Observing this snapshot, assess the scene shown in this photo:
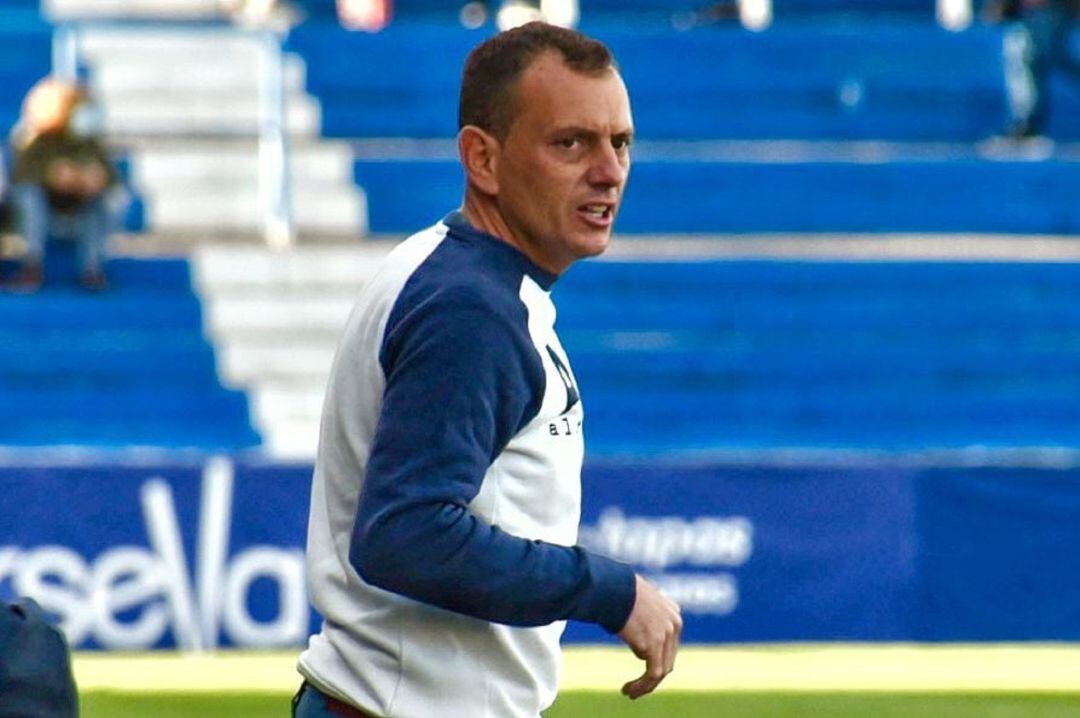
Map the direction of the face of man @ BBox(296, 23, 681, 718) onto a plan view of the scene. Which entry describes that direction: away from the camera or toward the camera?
toward the camera

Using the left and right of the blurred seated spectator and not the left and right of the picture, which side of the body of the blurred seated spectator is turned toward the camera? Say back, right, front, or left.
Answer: front

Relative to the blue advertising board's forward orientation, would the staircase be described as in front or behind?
behind

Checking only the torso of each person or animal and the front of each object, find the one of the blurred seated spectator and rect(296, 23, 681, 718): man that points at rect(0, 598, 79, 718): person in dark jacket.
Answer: the blurred seated spectator

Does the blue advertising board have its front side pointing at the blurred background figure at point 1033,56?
no

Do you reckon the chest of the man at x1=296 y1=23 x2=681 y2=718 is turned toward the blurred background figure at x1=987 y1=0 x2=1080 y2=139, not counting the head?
no

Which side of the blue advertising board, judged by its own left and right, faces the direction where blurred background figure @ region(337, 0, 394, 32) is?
back

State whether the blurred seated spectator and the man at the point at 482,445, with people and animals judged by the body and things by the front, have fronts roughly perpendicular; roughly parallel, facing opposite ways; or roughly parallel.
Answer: roughly perpendicular

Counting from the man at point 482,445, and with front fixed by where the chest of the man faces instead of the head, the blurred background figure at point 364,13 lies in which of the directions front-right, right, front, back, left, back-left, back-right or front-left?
left

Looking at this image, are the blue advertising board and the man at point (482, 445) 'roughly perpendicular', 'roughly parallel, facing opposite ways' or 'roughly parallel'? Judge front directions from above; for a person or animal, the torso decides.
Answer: roughly perpendicular

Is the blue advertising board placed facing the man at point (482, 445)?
yes

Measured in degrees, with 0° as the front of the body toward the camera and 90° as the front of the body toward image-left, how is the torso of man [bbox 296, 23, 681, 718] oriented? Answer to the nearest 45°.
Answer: approximately 270°

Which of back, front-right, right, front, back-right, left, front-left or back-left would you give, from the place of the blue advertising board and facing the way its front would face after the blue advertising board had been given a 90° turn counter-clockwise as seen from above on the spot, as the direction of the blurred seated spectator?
back-left

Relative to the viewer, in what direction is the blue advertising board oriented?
toward the camera

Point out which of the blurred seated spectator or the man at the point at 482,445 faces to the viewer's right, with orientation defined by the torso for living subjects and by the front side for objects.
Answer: the man

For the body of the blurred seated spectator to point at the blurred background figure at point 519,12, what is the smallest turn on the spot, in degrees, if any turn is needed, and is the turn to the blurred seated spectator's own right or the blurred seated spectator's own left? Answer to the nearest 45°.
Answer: approximately 135° to the blurred seated spectator's own left
